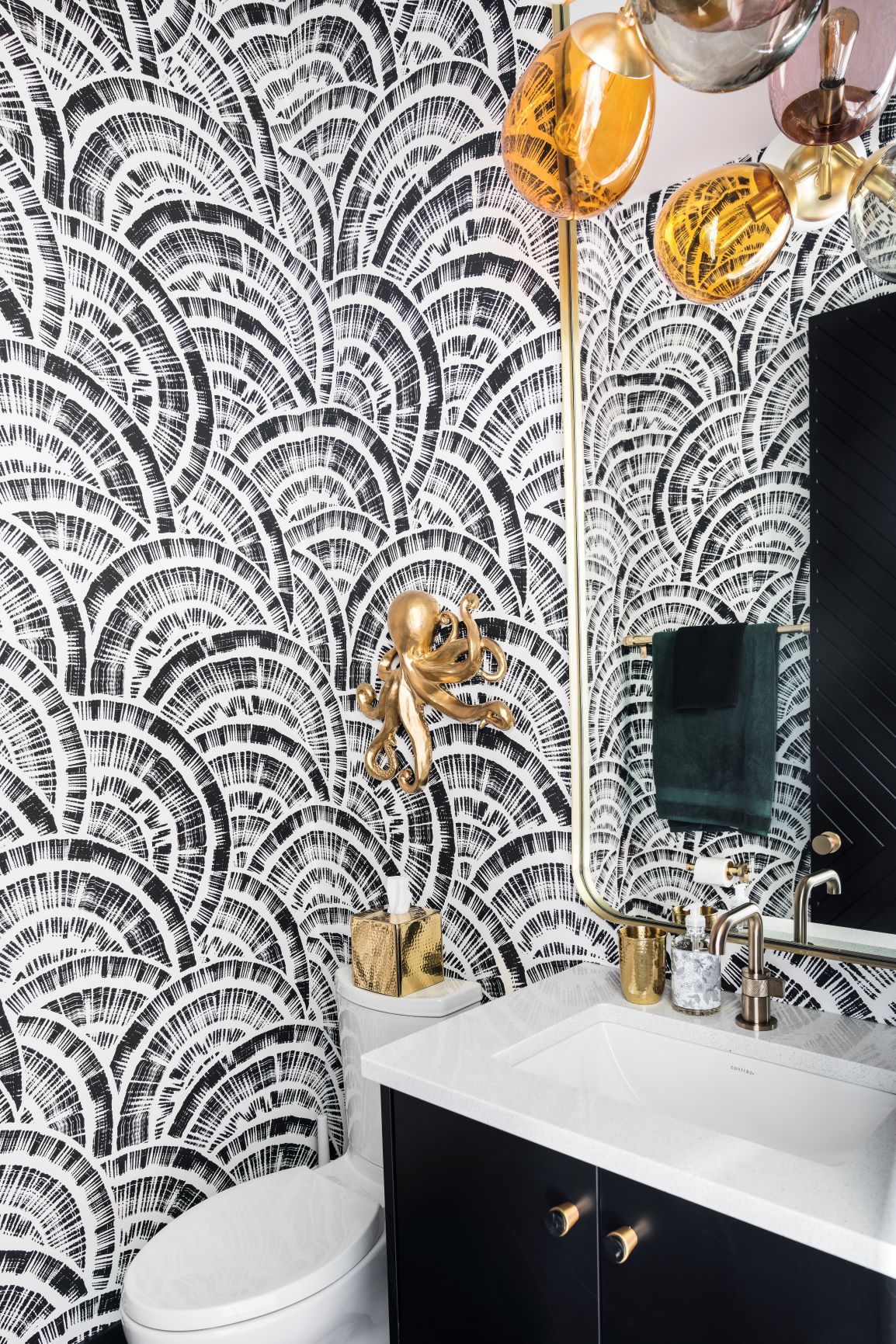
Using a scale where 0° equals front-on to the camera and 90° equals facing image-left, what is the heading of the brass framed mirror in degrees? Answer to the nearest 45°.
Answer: approximately 45°
